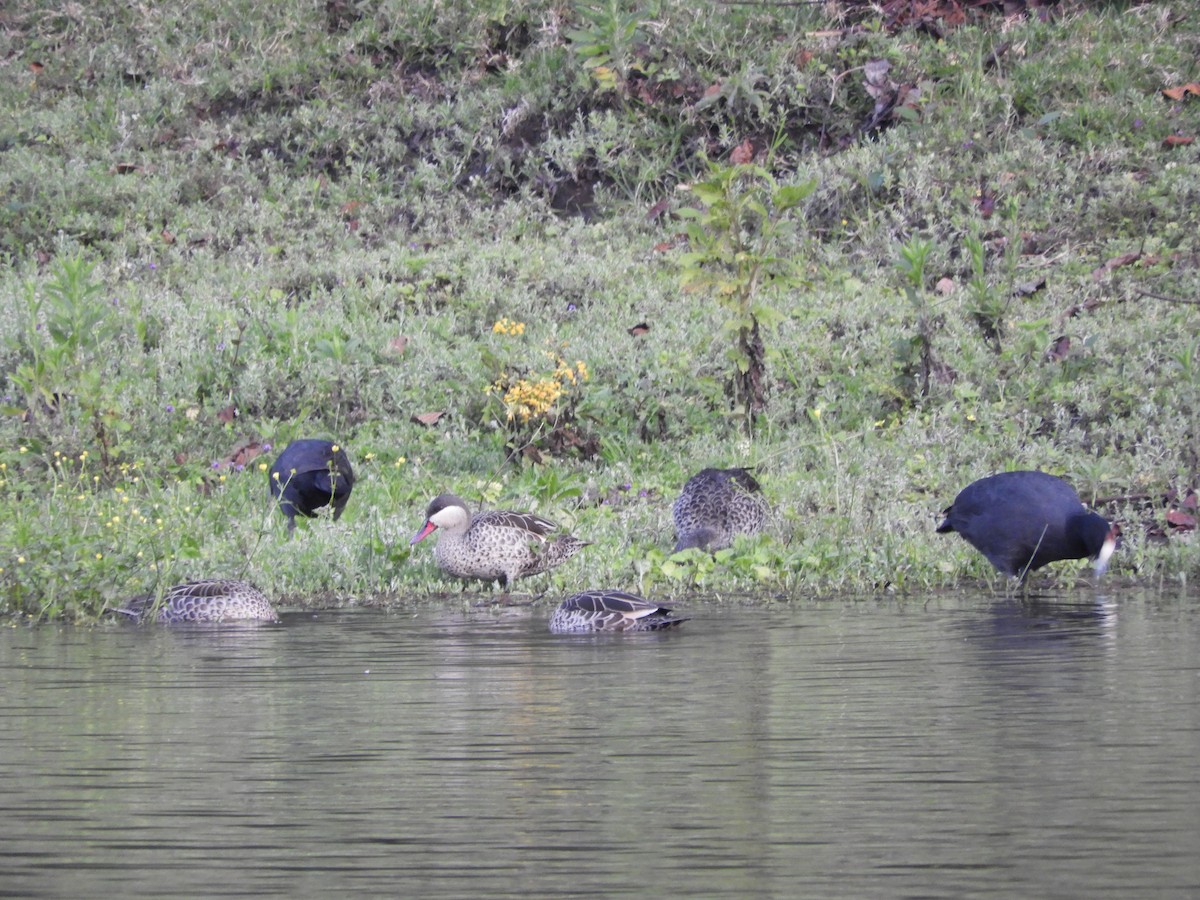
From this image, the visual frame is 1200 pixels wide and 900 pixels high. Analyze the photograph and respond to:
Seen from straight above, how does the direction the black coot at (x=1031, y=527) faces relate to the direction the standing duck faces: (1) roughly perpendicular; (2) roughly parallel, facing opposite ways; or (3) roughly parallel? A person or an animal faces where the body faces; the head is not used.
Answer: roughly parallel, facing opposite ways

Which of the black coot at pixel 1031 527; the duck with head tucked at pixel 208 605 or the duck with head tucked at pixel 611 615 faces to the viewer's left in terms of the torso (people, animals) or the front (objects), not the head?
the duck with head tucked at pixel 611 615

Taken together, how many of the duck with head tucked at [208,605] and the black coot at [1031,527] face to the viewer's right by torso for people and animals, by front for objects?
2

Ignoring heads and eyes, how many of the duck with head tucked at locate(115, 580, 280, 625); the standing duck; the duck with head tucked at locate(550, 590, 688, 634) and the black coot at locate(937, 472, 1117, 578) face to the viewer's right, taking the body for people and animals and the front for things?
2

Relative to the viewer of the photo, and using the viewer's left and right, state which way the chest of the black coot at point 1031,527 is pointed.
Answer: facing to the right of the viewer

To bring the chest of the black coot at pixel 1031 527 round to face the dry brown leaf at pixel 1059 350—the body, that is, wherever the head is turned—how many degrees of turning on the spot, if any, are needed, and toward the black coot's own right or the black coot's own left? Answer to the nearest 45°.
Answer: approximately 90° to the black coot's own left

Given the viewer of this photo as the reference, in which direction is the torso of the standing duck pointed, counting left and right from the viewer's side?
facing to the left of the viewer

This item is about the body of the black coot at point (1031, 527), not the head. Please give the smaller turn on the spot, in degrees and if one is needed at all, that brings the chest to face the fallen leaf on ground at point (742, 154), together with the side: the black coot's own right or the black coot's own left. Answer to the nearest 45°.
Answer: approximately 90° to the black coot's own left

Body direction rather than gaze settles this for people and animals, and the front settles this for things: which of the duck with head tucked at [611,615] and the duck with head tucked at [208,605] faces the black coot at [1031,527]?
the duck with head tucked at [208,605]

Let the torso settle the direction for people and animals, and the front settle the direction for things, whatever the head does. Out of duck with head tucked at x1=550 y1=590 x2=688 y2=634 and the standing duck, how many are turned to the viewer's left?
2

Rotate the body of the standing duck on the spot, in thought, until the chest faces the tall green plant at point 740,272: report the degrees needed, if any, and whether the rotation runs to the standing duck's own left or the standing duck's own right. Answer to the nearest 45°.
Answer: approximately 135° to the standing duck's own right

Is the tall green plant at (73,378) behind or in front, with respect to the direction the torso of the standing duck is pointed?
in front

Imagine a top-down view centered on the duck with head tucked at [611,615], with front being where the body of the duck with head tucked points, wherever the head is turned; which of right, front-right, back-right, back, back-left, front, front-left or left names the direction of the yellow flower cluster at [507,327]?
right

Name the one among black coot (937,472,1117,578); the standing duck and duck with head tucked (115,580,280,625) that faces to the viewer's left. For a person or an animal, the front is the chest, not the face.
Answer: the standing duck

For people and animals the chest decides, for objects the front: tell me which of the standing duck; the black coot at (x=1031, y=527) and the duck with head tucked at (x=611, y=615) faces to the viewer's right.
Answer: the black coot

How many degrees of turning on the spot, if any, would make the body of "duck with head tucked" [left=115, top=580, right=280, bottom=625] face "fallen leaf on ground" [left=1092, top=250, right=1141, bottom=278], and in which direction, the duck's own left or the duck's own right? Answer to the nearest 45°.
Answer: approximately 45° to the duck's own left

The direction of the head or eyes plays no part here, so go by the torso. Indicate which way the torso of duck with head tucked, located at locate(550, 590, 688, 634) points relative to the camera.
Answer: to the viewer's left

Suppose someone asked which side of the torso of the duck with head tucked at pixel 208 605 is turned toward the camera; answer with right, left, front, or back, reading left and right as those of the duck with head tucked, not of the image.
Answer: right
